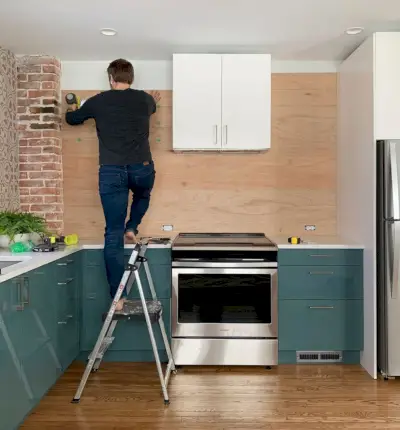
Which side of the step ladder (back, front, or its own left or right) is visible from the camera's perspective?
left

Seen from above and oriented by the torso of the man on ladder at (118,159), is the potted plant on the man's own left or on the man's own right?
on the man's own left

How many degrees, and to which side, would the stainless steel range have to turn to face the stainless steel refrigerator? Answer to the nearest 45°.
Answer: approximately 90° to its left

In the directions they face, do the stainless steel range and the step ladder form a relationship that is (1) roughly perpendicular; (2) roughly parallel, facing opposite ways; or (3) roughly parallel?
roughly perpendicular

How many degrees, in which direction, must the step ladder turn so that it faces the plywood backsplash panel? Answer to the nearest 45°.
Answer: approximately 135° to its right

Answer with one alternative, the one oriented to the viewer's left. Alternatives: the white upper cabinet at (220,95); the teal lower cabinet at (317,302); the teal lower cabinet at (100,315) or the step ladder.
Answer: the step ladder

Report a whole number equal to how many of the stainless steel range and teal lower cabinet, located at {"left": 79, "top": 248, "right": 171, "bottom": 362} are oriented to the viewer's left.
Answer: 0

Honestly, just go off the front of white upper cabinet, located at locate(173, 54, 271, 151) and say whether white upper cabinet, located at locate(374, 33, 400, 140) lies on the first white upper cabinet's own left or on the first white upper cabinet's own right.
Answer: on the first white upper cabinet's own left

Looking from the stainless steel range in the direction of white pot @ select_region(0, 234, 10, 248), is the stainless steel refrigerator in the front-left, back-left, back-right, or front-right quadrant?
back-left

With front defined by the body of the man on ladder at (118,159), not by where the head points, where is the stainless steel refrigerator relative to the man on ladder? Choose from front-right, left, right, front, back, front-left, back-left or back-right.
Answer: right

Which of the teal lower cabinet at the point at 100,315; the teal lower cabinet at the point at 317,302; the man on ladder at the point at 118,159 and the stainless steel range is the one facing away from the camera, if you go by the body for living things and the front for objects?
the man on ladder

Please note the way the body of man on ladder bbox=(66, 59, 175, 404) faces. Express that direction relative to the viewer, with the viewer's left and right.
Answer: facing away from the viewer

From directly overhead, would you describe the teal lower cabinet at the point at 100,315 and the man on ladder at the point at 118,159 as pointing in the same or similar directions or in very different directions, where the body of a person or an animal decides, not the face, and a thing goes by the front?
very different directions
